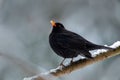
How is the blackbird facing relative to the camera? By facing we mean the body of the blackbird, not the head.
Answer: to the viewer's left
